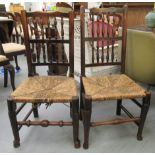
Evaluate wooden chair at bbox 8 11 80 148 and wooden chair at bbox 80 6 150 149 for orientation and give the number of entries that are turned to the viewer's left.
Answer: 0

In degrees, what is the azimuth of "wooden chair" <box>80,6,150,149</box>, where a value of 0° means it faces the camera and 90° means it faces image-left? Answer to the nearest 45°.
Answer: approximately 315°

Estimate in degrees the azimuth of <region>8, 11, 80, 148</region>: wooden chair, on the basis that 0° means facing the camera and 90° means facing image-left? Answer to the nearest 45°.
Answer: approximately 0°
